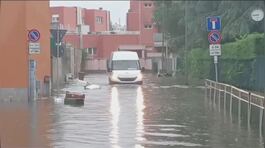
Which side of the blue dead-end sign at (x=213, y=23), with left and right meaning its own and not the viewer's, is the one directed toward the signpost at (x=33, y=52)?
right

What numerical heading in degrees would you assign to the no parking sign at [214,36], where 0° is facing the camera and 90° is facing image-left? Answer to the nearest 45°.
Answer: approximately 0°

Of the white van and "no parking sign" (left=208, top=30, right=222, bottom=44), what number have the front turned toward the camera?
2

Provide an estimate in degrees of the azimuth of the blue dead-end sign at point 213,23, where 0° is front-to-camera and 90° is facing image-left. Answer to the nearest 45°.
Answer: approximately 0°

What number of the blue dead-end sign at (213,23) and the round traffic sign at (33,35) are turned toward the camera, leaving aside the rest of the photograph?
2

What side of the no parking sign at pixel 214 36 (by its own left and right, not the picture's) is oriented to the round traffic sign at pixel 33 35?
right
